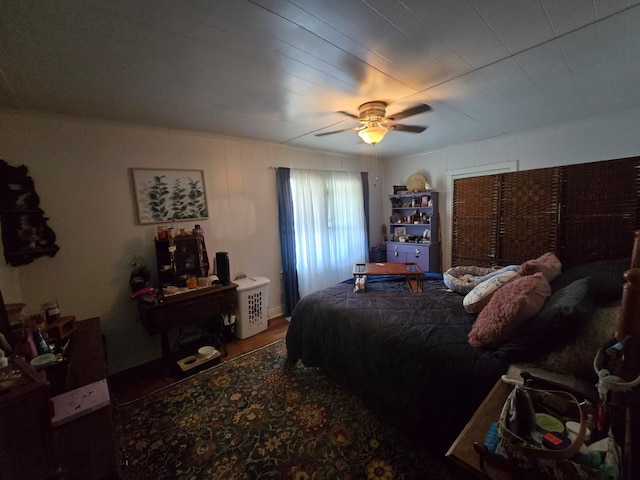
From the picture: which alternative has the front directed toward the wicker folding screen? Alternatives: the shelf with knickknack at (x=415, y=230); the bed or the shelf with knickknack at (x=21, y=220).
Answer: the shelf with knickknack at (x=21, y=220)

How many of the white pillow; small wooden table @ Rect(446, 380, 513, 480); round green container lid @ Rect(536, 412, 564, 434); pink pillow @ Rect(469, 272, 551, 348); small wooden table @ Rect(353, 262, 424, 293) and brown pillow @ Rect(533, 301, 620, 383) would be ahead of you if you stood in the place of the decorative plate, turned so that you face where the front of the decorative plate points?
6

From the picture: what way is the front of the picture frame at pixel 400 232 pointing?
toward the camera

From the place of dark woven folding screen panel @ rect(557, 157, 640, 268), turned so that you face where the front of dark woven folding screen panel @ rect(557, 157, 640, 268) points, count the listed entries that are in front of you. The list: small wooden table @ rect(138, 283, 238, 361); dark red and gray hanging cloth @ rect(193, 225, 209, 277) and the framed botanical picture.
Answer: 3

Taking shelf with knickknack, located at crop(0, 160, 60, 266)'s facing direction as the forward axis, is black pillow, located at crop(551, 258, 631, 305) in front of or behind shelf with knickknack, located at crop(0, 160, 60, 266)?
in front

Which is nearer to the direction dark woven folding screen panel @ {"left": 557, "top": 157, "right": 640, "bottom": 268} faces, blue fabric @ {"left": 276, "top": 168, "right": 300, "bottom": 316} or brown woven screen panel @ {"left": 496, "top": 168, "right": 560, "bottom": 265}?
the blue fabric

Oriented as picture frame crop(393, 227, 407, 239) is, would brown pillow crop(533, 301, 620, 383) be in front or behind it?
in front

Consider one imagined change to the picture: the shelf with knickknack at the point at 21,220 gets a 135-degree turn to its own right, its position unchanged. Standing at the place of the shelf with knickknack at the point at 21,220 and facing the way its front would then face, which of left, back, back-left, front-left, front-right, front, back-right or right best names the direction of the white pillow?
back-left

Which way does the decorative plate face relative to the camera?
toward the camera

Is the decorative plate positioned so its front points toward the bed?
yes

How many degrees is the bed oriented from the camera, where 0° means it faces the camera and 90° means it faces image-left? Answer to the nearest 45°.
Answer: approximately 45°

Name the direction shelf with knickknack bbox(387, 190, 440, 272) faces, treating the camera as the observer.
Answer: facing the viewer and to the left of the viewer

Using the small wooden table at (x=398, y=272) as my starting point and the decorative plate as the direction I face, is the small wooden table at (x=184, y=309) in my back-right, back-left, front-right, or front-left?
back-left

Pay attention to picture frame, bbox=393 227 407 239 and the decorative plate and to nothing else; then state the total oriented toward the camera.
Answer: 2
